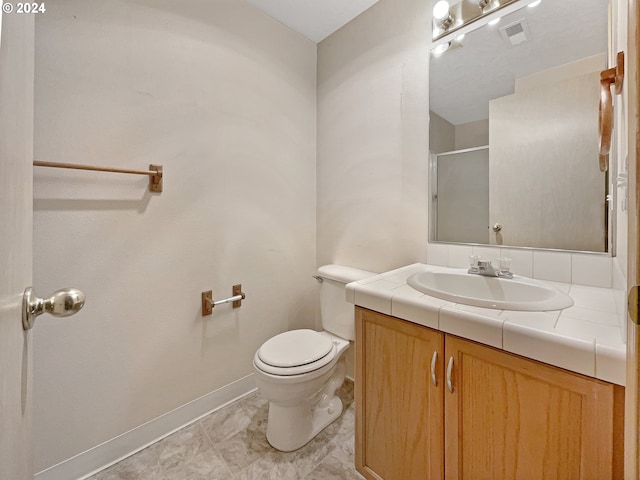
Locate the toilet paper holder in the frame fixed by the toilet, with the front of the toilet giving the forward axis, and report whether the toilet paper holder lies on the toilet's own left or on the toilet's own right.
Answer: on the toilet's own right

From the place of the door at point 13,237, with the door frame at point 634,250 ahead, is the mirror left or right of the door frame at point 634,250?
left

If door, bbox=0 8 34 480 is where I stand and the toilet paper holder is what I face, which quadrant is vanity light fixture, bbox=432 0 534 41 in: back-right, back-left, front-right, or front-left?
front-right

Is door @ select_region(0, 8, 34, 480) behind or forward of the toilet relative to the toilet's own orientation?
forward

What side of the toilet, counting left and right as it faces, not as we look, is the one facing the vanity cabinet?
left

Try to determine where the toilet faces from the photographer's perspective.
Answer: facing the viewer and to the left of the viewer
